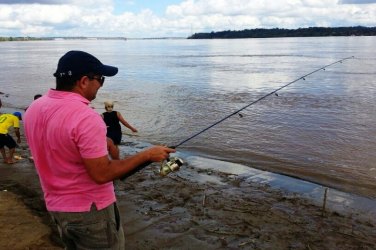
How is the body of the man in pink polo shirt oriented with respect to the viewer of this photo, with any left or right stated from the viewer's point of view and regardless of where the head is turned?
facing away from the viewer and to the right of the viewer

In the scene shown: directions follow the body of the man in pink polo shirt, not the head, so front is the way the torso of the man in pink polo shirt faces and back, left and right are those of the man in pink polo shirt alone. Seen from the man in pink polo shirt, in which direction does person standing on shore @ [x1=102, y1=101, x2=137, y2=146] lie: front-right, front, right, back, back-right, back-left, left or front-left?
front-left

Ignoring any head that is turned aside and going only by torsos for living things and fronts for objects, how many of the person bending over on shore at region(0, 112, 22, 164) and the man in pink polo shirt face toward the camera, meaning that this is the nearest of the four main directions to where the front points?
0

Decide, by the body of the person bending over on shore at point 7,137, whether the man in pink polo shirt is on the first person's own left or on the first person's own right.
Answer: on the first person's own right

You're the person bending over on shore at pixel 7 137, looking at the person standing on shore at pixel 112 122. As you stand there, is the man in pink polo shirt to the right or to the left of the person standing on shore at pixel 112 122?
right

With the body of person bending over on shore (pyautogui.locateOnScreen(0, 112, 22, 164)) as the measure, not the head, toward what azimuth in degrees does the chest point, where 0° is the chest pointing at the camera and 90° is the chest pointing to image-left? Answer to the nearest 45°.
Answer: approximately 225°

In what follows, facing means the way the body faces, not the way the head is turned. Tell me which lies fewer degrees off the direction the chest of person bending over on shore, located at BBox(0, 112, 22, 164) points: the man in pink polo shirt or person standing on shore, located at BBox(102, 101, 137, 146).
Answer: the person standing on shore
